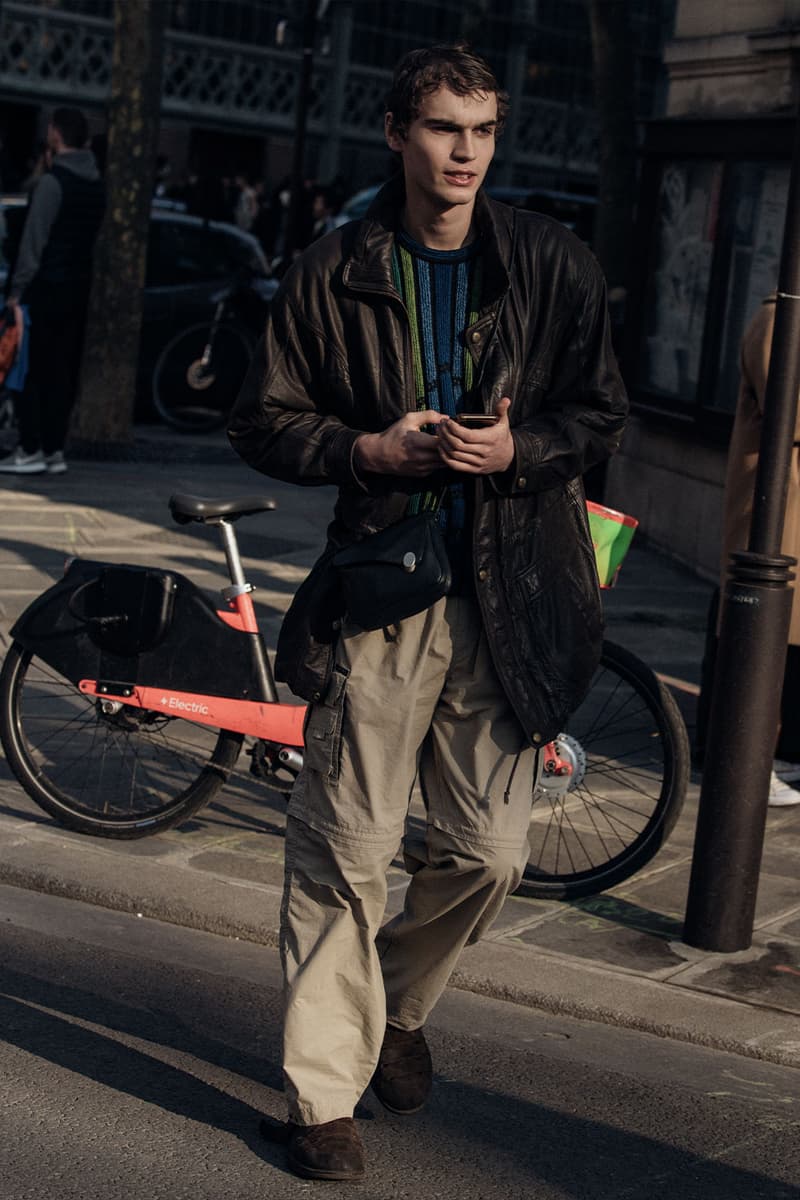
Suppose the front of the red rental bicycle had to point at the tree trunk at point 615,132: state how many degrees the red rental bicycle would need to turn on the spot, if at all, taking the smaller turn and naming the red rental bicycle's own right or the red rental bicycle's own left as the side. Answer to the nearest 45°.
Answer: approximately 90° to the red rental bicycle's own left

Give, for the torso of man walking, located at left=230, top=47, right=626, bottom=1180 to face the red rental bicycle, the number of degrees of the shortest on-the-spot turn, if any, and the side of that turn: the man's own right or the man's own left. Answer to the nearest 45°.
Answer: approximately 180°

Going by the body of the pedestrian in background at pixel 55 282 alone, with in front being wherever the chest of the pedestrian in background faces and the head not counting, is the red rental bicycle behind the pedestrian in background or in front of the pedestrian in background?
behind

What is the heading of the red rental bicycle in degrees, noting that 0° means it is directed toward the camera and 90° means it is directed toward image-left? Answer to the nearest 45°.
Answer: approximately 270°

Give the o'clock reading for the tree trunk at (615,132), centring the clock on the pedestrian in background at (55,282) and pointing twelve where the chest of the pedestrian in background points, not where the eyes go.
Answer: The tree trunk is roughly at 3 o'clock from the pedestrian in background.

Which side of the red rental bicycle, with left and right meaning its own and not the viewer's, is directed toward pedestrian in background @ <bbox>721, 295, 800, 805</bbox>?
front

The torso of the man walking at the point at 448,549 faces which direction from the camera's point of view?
toward the camera

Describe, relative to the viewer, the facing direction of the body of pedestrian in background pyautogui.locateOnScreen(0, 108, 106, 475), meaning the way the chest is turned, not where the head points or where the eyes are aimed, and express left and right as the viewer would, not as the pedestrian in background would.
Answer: facing away from the viewer and to the left of the viewer

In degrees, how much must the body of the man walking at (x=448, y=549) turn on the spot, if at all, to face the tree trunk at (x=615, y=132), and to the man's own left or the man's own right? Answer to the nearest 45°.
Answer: approximately 180°

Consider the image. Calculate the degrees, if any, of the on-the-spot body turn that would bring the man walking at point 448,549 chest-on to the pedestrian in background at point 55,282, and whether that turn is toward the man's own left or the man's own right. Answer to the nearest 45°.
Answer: approximately 180°

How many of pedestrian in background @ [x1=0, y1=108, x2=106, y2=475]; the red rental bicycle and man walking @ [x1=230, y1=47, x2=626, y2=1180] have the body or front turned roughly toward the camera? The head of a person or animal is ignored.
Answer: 1

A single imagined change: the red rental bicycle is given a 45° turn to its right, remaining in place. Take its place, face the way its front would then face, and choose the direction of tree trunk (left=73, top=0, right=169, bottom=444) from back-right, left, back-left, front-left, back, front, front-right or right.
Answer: back-left

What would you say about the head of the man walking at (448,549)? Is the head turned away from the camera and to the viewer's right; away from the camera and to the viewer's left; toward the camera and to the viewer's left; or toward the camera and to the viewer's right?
toward the camera and to the viewer's right

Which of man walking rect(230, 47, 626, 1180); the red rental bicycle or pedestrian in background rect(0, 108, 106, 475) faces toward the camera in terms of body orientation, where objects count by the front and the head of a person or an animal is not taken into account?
the man walking

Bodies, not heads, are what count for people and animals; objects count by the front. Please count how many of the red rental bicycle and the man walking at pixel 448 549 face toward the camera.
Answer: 1
